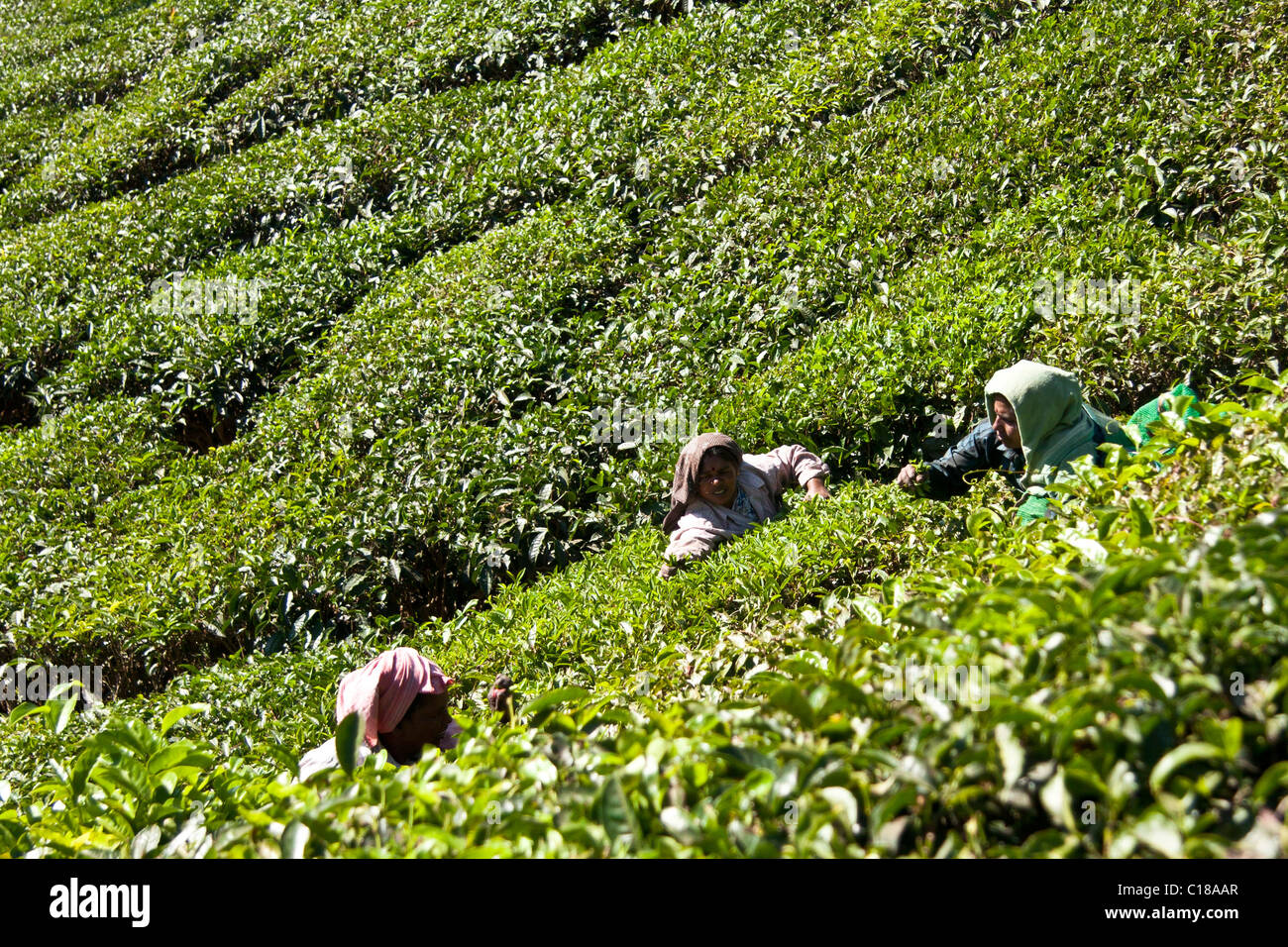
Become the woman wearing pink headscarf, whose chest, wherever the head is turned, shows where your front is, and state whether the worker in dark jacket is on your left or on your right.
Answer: on your left

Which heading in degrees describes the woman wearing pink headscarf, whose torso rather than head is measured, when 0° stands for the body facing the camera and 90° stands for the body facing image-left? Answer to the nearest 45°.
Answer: approximately 315°
